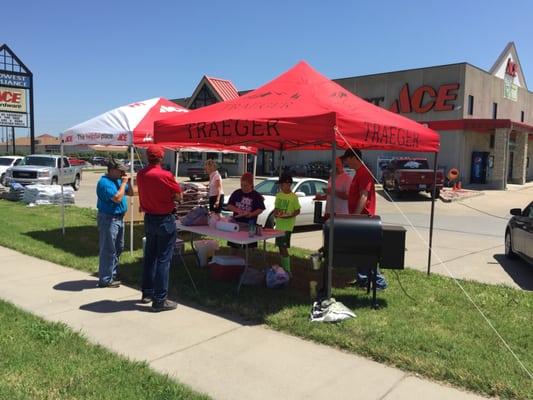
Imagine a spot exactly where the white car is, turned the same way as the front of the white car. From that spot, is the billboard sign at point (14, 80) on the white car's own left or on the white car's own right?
on the white car's own right

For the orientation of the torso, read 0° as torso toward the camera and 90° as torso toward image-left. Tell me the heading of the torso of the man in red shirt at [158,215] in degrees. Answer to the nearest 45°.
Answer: approximately 225°

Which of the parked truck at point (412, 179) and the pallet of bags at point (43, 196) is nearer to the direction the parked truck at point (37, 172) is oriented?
the pallet of bags

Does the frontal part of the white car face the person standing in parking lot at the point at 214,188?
yes

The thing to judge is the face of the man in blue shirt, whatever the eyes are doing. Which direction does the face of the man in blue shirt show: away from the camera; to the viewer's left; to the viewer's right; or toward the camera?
to the viewer's right

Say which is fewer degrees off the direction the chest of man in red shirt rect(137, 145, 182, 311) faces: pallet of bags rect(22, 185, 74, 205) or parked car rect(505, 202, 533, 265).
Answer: the parked car

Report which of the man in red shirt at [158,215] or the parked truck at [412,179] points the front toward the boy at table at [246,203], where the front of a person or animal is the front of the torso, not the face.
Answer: the man in red shirt
